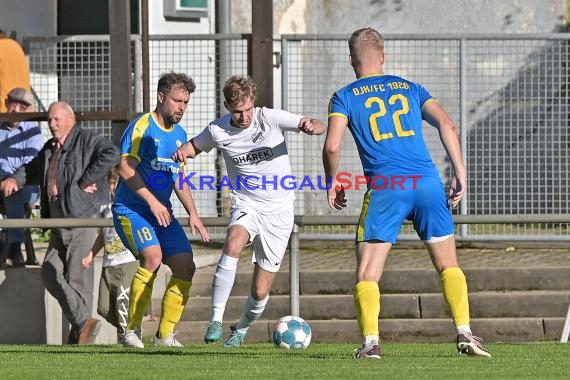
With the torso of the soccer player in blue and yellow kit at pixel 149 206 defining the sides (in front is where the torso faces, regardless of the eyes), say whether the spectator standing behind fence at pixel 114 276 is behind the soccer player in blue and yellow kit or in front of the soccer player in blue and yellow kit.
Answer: behind

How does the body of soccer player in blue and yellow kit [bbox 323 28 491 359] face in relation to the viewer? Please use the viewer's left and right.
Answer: facing away from the viewer

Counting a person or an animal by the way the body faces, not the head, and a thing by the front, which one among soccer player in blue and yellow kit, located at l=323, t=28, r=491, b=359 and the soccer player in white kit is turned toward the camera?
the soccer player in white kit

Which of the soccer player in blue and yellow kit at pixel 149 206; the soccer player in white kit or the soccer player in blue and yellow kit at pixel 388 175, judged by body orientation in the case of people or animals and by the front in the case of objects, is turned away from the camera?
the soccer player in blue and yellow kit at pixel 388 175

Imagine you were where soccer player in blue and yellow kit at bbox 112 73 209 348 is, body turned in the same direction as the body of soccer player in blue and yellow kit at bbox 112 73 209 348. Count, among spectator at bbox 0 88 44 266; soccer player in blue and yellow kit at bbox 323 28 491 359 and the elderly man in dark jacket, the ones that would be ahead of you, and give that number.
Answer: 1

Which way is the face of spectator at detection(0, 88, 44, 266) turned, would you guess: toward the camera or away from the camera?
toward the camera

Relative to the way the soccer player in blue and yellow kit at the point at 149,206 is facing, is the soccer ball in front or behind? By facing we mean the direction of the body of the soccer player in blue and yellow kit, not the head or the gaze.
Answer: in front

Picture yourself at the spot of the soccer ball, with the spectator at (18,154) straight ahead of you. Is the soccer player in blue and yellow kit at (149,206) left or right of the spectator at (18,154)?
left

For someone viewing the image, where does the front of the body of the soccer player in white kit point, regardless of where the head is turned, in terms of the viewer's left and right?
facing the viewer

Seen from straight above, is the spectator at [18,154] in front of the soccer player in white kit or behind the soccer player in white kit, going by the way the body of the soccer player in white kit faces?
behind

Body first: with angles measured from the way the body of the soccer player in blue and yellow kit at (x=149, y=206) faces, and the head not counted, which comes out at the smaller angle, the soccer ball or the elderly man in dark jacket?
the soccer ball

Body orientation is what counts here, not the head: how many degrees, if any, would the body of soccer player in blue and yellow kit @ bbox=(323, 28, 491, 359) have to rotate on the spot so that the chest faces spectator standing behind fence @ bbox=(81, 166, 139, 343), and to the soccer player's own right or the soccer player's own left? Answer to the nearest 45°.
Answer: approximately 45° to the soccer player's own left

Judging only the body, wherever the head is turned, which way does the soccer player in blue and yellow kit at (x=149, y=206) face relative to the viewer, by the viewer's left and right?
facing the viewer and to the right of the viewer
